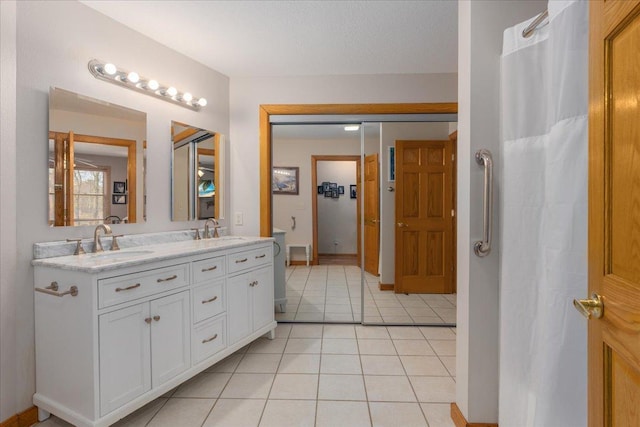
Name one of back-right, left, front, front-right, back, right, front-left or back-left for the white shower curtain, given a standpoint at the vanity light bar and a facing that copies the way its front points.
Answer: front

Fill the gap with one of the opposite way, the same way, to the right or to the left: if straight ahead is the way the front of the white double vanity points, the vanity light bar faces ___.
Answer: the same way

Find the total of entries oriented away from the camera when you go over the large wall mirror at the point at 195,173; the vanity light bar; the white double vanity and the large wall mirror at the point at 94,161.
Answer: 0

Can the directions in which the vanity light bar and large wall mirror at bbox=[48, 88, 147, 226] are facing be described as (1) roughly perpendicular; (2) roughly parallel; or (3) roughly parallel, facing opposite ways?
roughly parallel

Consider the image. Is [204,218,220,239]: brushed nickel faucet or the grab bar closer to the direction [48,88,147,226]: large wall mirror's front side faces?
the grab bar

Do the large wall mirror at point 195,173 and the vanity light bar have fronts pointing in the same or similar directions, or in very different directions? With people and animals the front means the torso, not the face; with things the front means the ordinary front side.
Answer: same or similar directions

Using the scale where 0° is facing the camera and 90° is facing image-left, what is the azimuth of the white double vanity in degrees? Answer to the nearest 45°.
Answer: approximately 315°

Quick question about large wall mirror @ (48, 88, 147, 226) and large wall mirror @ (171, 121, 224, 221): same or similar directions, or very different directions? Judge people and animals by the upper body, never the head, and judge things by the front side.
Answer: same or similar directions

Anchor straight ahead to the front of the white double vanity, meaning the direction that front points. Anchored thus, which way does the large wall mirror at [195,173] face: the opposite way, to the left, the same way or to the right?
the same way

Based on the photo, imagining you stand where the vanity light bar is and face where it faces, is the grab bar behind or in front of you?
in front

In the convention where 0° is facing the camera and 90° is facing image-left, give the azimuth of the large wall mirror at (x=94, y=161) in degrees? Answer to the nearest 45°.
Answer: approximately 315°

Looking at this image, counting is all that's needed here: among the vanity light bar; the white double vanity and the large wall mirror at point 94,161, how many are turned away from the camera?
0

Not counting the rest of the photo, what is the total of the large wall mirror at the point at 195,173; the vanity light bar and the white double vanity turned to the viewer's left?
0

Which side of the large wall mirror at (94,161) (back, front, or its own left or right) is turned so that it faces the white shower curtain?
front

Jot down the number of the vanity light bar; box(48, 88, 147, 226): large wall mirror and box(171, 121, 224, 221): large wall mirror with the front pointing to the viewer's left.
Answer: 0
